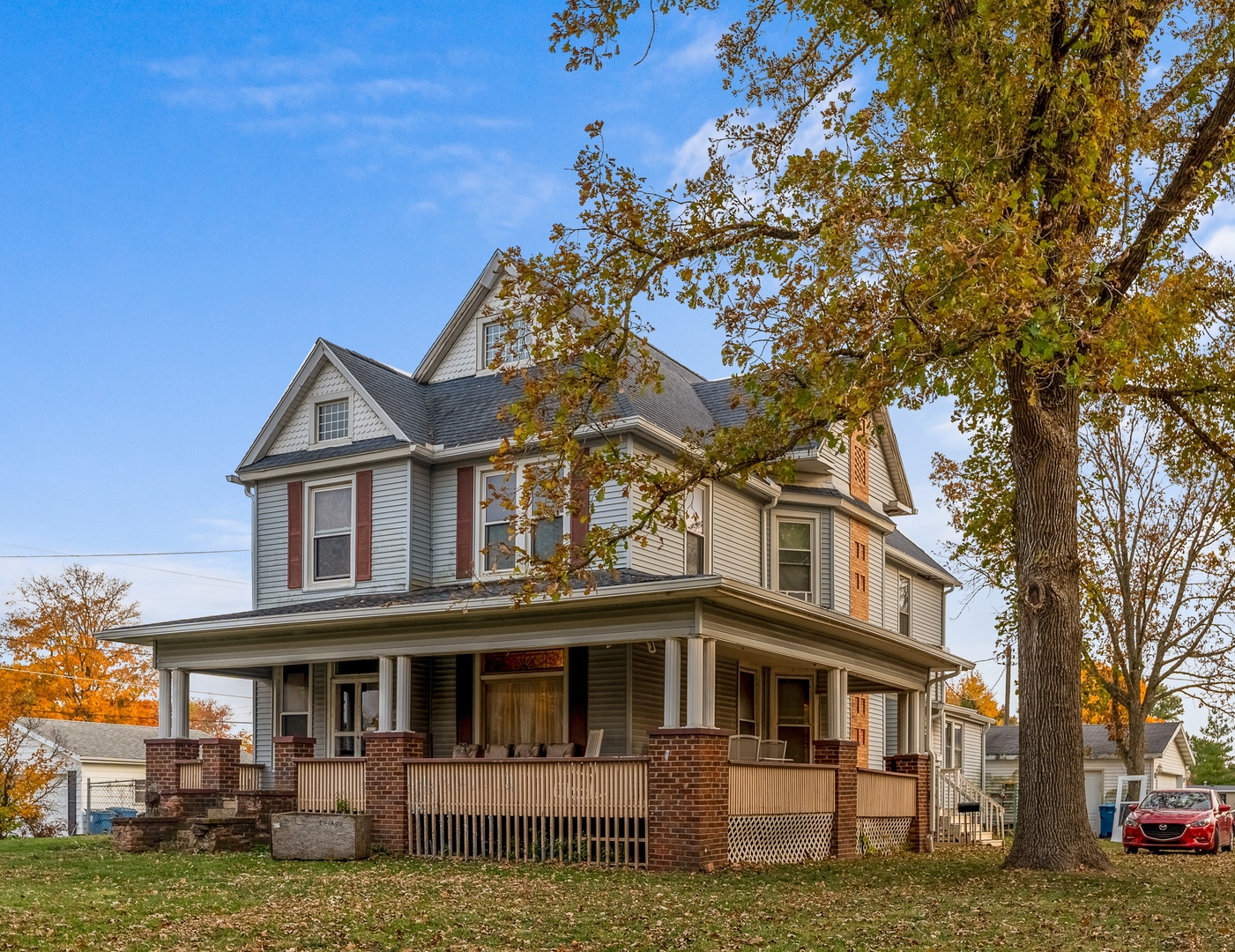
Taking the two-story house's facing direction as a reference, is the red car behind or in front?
behind

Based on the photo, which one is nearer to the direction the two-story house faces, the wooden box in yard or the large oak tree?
the wooden box in yard

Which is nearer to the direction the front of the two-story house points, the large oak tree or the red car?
the large oak tree

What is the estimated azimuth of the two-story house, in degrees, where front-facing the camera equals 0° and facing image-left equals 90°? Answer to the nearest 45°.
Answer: approximately 45°
